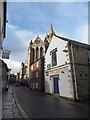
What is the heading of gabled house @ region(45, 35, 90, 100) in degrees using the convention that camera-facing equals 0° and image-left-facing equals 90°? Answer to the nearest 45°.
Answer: approximately 45°
